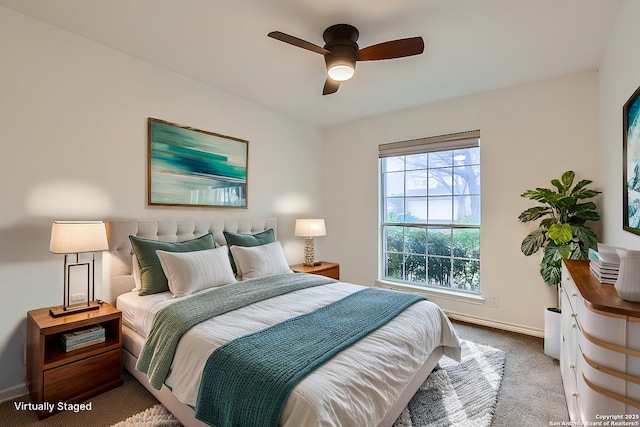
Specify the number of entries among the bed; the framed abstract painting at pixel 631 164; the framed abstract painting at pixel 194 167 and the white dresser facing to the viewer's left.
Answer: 2

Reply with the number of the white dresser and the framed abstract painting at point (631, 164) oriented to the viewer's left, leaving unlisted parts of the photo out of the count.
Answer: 2

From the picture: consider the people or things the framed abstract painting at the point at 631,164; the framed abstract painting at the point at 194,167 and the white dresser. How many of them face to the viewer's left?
2

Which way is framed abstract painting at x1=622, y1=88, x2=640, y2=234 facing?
to the viewer's left

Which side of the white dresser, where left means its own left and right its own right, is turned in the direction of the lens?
left

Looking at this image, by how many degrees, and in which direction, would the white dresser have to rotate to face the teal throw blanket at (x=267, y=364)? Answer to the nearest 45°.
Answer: approximately 45° to its left

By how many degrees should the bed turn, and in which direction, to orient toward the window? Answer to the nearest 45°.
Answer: approximately 90° to its left

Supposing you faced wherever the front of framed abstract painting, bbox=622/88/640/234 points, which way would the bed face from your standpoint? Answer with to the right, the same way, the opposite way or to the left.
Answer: the opposite way

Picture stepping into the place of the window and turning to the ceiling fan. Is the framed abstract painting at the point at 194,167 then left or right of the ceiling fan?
right

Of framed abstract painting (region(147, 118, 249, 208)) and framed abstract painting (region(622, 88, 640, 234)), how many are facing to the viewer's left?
1

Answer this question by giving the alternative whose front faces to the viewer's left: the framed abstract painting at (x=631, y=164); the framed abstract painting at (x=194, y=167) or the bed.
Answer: the framed abstract painting at (x=631, y=164)
